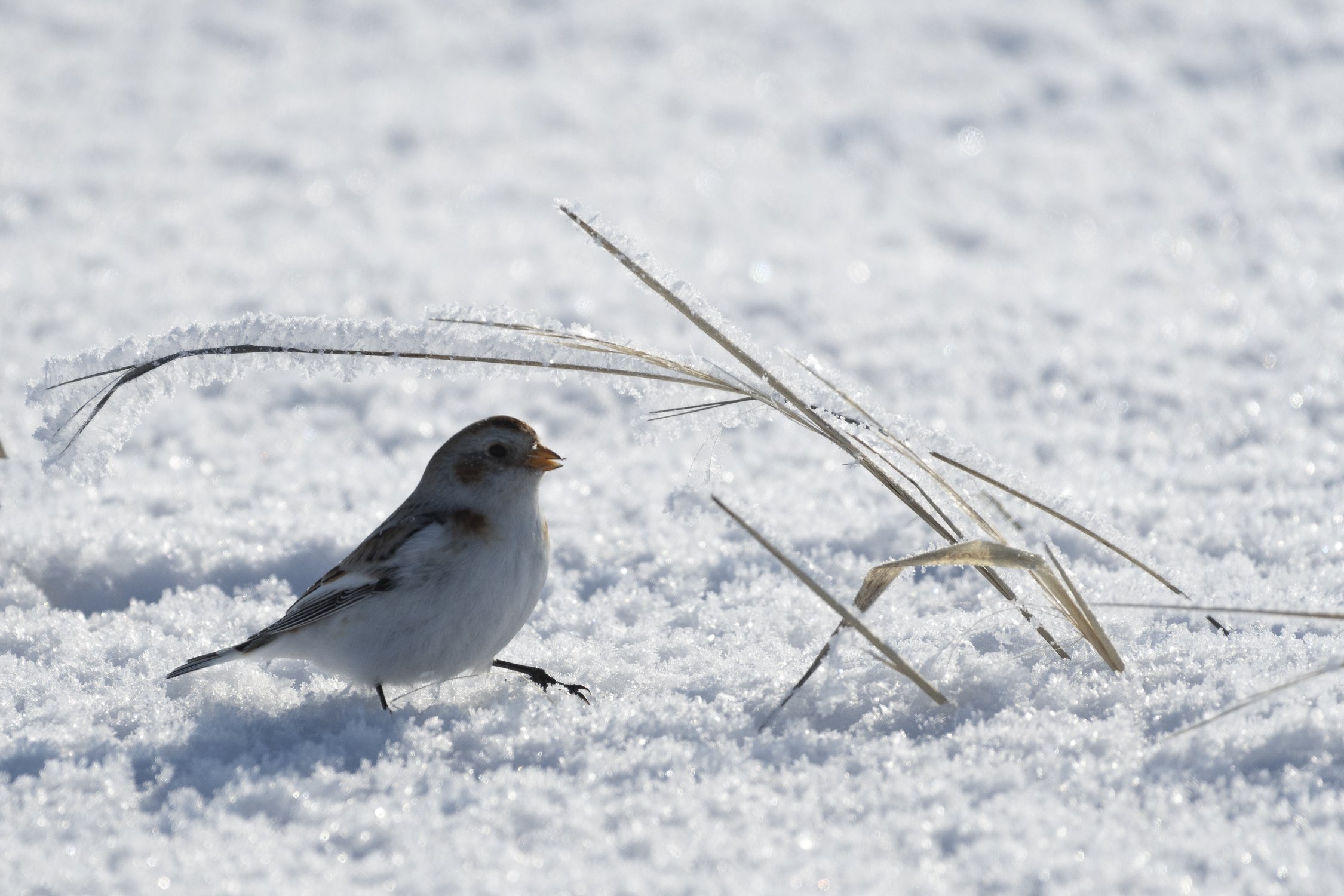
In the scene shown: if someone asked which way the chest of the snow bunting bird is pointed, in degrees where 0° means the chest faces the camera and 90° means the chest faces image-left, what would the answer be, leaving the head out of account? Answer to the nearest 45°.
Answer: approximately 270°
